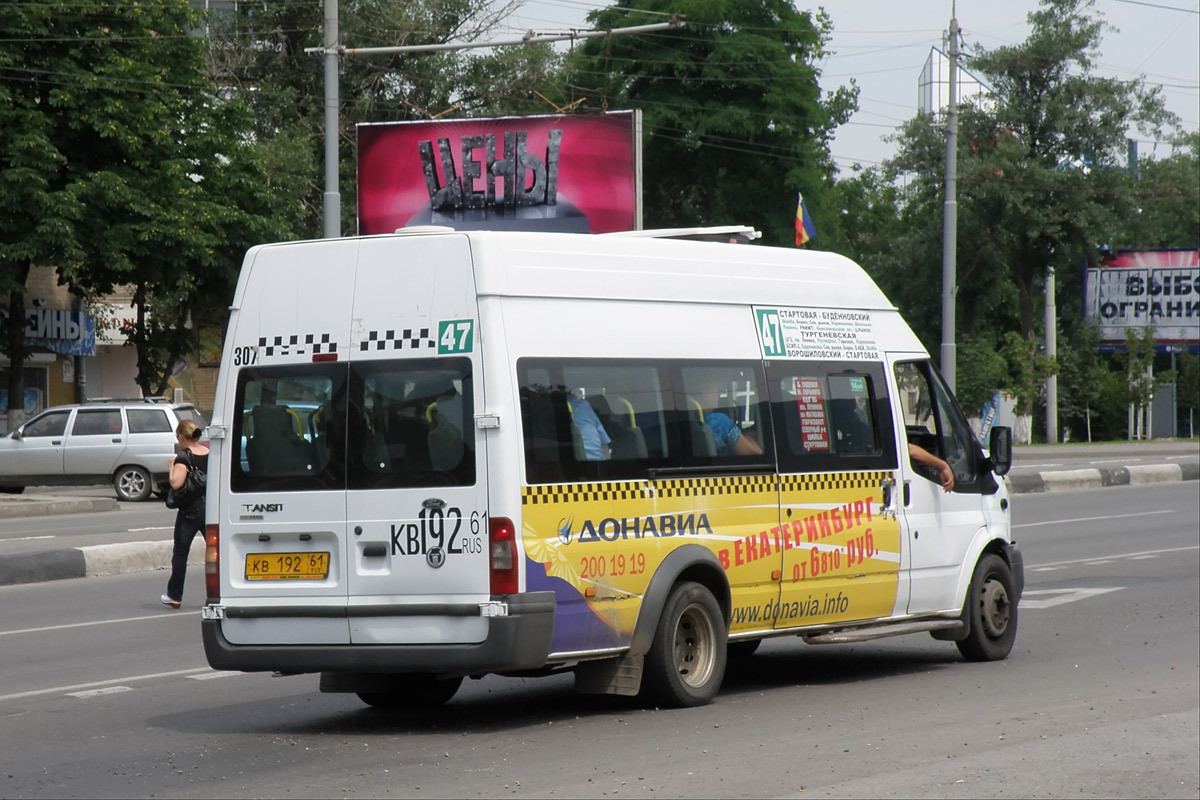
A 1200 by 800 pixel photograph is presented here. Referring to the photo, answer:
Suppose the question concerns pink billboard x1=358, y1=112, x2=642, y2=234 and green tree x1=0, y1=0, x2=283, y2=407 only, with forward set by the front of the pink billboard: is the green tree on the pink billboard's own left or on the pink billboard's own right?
on the pink billboard's own right

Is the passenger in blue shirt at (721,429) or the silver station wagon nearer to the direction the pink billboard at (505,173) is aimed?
the passenger in blue shirt

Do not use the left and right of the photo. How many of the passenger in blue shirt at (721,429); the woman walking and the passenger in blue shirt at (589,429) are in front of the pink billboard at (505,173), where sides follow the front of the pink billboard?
3

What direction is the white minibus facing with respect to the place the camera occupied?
facing away from the viewer and to the right of the viewer

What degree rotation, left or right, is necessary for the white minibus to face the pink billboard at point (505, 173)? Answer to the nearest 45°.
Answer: approximately 45° to its left

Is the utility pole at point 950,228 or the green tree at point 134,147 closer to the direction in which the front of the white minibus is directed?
the utility pole

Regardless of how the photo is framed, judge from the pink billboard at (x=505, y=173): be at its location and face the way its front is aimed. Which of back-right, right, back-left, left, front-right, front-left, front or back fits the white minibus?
front

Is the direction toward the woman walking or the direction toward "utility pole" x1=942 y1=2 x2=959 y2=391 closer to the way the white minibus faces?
the utility pole

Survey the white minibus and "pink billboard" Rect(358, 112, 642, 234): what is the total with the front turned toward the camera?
1

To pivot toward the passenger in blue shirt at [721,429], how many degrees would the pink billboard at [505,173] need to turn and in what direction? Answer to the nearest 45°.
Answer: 0° — it already faces them

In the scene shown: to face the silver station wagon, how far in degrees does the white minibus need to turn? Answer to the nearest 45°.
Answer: approximately 90° to its left

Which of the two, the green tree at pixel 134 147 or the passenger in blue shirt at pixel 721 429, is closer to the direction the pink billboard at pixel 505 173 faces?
the passenger in blue shirt

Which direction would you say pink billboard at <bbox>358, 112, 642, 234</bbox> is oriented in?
toward the camera
